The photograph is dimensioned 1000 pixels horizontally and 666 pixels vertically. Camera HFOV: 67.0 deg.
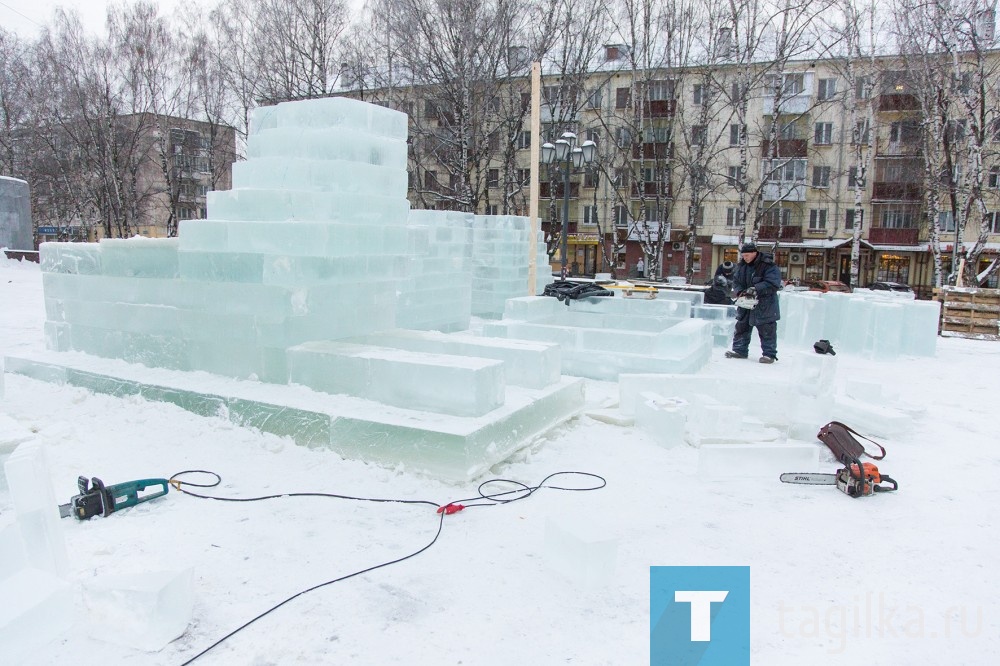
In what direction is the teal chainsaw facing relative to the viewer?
to the viewer's left

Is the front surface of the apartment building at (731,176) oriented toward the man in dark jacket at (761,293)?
yes

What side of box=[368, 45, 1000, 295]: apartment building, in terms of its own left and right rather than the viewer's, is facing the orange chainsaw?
front

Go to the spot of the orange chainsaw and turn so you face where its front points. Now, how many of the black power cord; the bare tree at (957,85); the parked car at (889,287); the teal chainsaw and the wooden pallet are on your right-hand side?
3

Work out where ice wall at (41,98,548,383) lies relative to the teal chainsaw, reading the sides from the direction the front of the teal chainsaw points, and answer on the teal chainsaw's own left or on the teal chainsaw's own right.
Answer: on the teal chainsaw's own right

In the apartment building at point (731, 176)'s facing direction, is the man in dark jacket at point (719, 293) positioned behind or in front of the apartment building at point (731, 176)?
in front

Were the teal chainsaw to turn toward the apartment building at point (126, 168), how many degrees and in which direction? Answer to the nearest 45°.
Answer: approximately 90° to its right

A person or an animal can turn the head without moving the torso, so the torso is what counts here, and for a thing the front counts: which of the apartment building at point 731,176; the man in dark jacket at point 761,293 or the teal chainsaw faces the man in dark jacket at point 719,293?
the apartment building

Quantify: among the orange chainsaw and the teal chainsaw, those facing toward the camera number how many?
0

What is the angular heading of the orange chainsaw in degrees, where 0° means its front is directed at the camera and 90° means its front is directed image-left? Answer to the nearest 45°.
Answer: approximately 90°

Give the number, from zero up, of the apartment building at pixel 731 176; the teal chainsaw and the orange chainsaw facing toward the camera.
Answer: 1

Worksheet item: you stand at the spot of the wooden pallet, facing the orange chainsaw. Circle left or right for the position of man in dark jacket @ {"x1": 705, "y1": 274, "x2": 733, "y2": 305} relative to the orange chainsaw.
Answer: right

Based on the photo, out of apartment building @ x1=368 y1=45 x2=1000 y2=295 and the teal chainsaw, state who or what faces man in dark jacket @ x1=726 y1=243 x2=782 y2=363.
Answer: the apartment building

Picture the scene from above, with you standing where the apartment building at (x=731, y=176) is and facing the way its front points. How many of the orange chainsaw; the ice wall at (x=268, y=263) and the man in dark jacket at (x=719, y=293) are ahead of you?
3

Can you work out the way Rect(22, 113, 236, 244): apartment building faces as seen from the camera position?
facing the viewer and to the right of the viewer

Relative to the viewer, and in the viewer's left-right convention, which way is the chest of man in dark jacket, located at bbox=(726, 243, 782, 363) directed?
facing the viewer and to the left of the viewer
